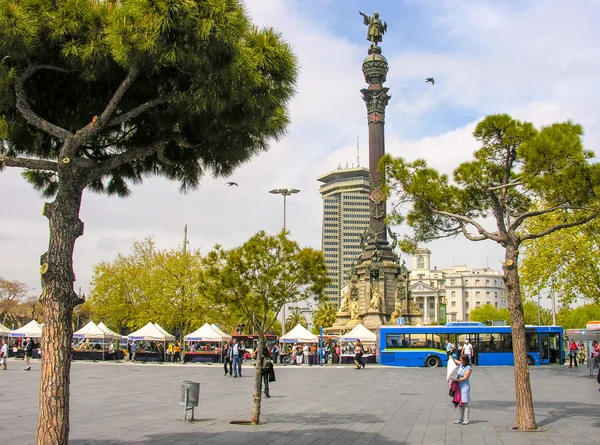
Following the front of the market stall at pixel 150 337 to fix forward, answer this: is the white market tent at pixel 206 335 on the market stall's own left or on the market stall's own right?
on the market stall's own left

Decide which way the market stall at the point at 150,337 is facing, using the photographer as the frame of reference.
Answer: facing the viewer

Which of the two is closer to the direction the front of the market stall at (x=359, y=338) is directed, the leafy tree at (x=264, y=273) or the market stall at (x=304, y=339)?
the leafy tree

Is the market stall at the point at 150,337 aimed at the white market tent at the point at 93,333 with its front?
no

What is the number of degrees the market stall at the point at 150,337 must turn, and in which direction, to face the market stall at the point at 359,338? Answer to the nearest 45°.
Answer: approximately 90° to its left

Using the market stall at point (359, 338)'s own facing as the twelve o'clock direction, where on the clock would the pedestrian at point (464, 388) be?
The pedestrian is roughly at 12 o'clock from the market stall.

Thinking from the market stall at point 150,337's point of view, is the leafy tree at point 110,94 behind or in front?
in front

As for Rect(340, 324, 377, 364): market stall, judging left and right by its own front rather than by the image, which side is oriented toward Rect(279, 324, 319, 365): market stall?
right

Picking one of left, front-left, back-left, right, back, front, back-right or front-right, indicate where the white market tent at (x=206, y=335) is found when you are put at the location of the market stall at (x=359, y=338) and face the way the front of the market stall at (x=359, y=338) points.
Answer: right

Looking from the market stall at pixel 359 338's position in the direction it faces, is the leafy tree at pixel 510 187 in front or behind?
in front

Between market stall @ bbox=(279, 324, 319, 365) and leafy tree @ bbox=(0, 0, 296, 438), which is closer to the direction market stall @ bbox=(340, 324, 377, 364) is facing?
the leafy tree

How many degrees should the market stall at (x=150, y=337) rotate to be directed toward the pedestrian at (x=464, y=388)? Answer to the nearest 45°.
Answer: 0° — it already faces them

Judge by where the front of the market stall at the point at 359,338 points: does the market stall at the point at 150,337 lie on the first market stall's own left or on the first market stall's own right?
on the first market stall's own right

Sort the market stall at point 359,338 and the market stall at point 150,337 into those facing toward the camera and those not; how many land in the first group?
2

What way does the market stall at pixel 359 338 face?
toward the camera

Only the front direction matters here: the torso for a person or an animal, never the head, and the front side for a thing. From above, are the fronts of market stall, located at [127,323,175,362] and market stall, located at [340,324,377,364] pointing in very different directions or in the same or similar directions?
same or similar directions
